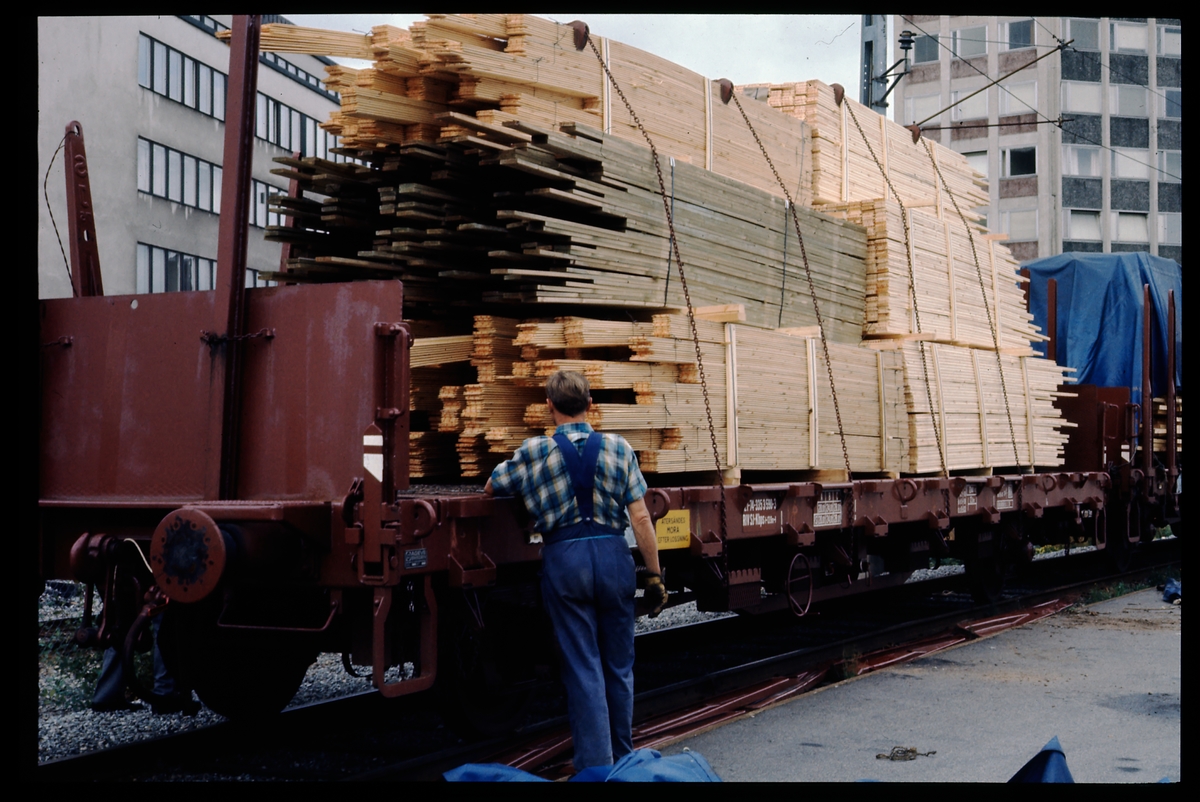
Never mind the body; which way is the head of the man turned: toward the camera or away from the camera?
away from the camera

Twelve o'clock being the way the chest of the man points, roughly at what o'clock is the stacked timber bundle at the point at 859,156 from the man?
The stacked timber bundle is roughly at 1 o'clock from the man.

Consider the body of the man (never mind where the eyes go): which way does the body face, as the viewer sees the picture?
away from the camera

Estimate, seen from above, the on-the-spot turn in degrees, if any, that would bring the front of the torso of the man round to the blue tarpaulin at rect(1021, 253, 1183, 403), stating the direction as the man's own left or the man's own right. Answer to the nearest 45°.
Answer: approximately 45° to the man's own right

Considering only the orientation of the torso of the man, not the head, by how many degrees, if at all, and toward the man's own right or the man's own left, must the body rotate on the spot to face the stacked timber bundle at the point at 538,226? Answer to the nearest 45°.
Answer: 0° — they already face it
